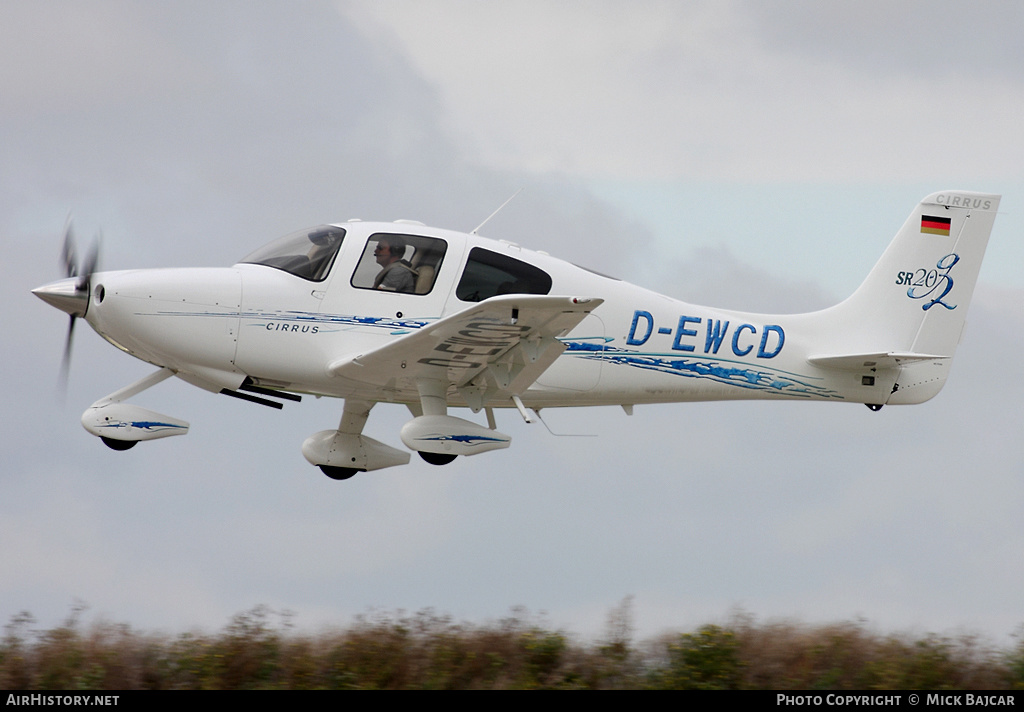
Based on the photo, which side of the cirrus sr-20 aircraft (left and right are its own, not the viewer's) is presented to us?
left

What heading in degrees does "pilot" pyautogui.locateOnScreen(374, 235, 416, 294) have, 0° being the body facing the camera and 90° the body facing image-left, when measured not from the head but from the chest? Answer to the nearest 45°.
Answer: approximately 90°

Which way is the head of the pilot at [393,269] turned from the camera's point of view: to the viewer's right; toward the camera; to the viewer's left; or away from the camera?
to the viewer's left
